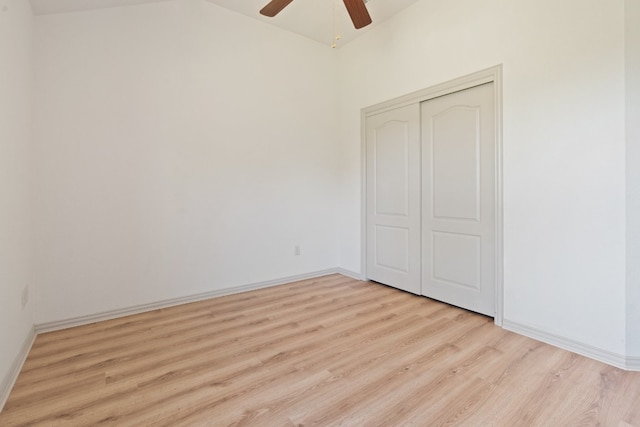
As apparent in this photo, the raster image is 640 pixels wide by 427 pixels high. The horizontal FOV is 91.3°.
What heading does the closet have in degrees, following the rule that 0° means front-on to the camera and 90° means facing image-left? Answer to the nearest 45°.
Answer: approximately 45°
